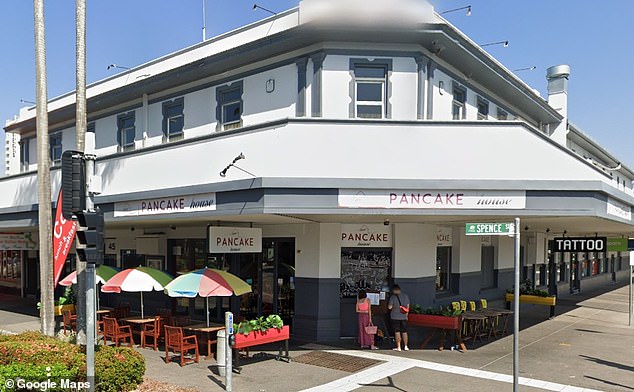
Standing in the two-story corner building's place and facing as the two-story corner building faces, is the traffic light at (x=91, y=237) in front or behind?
in front

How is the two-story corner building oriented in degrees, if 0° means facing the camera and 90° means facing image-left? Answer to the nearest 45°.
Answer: approximately 0°

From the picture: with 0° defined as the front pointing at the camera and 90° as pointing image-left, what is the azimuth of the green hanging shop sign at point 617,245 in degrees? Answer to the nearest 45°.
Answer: approximately 0°

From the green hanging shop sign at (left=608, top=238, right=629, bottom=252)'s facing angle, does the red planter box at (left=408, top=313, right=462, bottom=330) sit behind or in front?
in front
